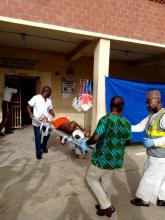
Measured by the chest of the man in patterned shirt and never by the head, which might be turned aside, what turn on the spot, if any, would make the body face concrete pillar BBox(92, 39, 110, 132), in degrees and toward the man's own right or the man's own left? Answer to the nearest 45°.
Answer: approximately 45° to the man's own right

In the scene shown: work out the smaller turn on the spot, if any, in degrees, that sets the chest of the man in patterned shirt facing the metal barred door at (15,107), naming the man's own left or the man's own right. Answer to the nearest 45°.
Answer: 0° — they already face it

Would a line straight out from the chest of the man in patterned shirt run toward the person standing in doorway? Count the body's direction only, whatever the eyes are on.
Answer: yes

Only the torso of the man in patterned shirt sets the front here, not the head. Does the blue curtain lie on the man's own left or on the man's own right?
on the man's own right

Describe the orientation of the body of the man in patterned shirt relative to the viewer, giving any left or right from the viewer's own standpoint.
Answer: facing away from the viewer and to the left of the viewer

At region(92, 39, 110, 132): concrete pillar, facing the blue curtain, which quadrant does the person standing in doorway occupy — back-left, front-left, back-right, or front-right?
back-left

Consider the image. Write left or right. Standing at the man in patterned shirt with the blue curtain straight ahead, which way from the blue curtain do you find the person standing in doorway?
left
